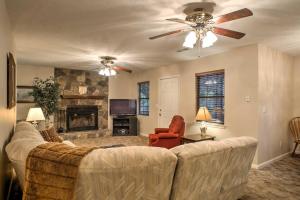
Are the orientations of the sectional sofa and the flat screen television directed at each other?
yes

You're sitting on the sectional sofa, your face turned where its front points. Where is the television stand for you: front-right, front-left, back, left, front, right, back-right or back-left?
front

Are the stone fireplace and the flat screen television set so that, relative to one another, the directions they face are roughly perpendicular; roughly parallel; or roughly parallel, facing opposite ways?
roughly parallel

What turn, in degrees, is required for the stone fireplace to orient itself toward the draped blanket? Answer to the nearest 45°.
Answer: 0° — it already faces it

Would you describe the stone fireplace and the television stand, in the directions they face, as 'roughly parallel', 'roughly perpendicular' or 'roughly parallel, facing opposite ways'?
roughly parallel

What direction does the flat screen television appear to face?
toward the camera

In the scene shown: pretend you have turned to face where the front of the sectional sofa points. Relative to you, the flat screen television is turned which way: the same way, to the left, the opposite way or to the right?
the opposite way

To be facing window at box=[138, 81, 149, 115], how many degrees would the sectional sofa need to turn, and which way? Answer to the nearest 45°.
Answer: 0° — it already faces it

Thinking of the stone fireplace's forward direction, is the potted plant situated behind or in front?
in front

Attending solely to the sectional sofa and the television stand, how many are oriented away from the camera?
1

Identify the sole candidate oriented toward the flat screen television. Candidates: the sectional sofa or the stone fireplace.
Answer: the sectional sofa

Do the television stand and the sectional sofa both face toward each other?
yes

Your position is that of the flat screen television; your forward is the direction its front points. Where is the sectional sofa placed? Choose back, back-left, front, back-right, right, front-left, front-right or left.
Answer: front

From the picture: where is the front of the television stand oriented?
toward the camera

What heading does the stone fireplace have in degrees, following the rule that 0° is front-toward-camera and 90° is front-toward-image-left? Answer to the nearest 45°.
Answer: approximately 0°

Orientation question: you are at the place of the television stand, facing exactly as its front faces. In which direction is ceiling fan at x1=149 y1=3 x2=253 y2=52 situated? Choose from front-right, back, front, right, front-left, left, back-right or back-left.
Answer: front

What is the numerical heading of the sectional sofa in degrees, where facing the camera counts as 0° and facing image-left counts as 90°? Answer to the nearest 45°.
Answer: approximately 180°

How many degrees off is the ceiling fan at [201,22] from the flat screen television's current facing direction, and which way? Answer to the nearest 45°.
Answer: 0° — it already faces it

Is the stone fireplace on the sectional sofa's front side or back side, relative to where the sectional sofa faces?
on the front side
